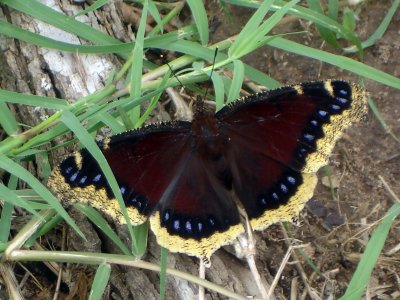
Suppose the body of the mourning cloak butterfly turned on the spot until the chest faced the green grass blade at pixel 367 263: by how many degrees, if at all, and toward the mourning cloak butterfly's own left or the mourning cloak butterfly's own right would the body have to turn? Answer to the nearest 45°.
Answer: approximately 135° to the mourning cloak butterfly's own right

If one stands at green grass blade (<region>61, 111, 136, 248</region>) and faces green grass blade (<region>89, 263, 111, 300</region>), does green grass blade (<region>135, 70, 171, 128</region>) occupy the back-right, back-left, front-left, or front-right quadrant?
back-left

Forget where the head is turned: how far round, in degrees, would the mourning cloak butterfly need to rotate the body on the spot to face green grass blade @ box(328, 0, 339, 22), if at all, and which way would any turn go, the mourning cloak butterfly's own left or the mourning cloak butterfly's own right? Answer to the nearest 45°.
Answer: approximately 45° to the mourning cloak butterfly's own right

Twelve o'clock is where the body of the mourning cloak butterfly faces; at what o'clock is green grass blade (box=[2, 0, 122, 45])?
The green grass blade is roughly at 10 o'clock from the mourning cloak butterfly.

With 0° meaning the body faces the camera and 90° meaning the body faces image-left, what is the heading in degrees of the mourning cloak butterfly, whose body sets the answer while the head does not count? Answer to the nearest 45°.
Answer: approximately 180°

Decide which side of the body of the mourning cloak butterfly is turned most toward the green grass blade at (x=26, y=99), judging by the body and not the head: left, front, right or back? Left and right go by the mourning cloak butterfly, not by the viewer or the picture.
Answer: left
